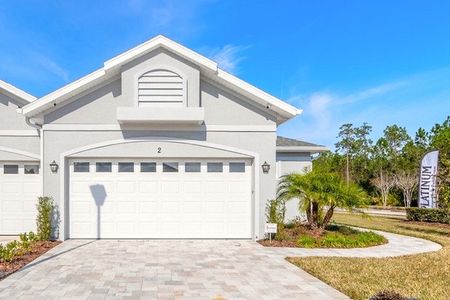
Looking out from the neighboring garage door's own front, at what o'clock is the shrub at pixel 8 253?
The shrub is roughly at 12 o'clock from the neighboring garage door.

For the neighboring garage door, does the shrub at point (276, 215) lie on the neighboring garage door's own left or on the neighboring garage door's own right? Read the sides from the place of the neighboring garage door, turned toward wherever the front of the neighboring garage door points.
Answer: on the neighboring garage door's own left

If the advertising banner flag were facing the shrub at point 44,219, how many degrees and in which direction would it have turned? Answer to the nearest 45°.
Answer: approximately 45° to its right

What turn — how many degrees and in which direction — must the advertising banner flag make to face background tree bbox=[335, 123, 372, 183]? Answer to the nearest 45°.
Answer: approximately 180°

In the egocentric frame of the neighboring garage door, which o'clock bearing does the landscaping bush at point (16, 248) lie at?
The landscaping bush is roughly at 12 o'clock from the neighboring garage door.

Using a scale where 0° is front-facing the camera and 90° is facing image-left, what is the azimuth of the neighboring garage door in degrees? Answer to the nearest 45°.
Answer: approximately 0°

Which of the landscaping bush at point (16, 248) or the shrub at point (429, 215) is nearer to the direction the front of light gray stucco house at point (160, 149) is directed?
the landscaping bush

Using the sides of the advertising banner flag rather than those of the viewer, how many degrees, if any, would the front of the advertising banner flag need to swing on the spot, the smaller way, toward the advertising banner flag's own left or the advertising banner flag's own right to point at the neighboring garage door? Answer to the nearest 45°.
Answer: approximately 45° to the advertising banner flag's own right

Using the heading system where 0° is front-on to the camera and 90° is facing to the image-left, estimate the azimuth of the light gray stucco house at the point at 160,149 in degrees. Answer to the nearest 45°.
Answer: approximately 0°

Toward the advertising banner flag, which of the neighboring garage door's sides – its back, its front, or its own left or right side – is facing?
left
